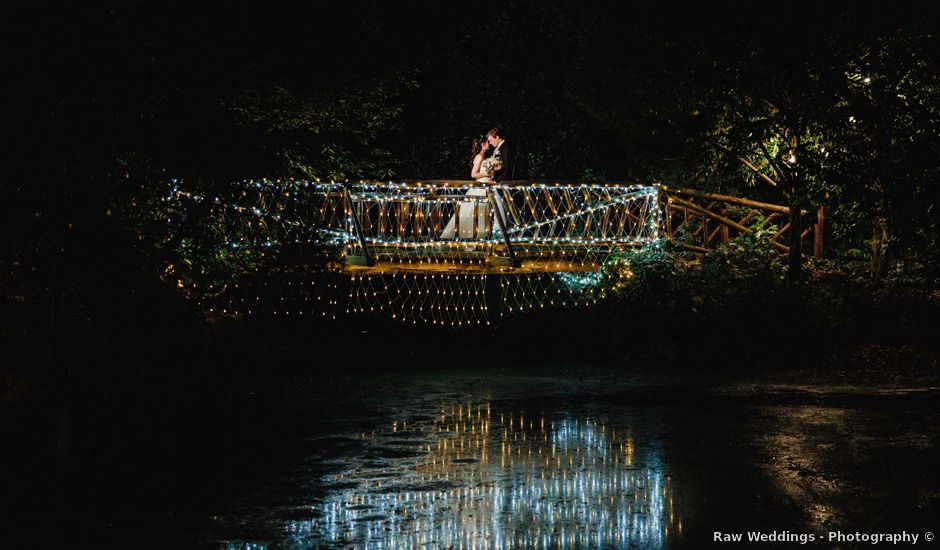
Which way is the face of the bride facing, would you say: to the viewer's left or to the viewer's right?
to the viewer's right

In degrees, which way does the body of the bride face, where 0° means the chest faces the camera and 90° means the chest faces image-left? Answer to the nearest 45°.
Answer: approximately 270°
